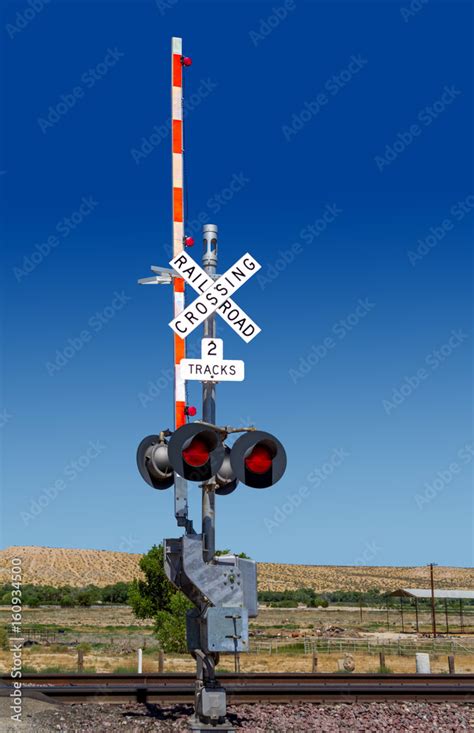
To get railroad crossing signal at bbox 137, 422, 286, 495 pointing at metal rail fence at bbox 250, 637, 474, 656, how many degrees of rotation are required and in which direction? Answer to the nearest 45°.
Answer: approximately 180°

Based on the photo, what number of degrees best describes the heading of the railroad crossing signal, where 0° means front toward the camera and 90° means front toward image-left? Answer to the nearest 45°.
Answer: approximately 0°

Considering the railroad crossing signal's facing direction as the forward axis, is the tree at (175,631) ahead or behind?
behind

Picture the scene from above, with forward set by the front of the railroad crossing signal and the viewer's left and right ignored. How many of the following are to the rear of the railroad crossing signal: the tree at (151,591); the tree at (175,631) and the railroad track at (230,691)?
3

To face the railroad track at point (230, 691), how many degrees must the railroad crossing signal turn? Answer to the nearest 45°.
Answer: approximately 180°

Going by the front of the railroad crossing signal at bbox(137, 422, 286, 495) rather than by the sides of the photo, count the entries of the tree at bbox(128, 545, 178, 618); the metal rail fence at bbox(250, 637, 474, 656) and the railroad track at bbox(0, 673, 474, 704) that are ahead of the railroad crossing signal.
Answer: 0

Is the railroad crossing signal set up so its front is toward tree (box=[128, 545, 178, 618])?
no
